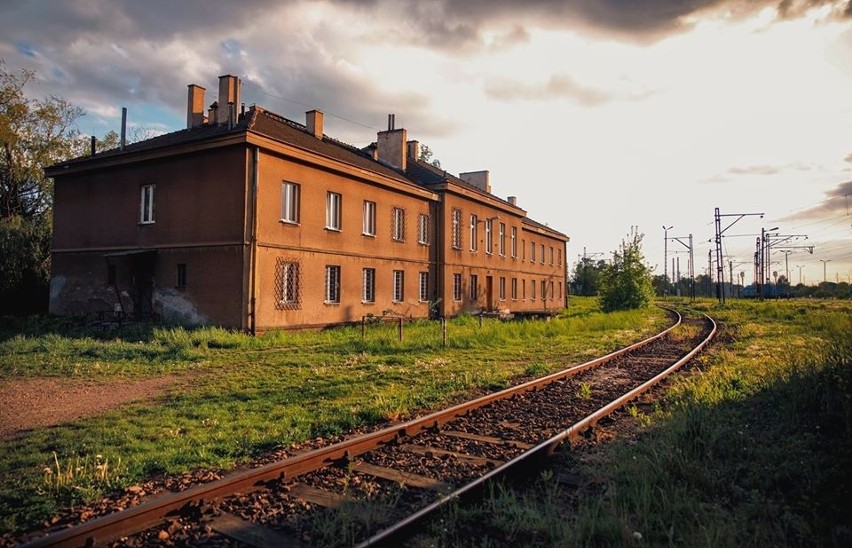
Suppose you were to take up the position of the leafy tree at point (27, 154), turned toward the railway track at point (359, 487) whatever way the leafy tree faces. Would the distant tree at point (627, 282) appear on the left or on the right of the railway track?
left

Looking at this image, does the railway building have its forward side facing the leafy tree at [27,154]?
no

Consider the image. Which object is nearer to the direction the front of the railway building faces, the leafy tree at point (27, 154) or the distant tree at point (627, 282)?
the distant tree

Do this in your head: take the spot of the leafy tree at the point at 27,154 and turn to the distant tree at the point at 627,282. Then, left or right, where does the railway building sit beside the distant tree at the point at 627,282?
right

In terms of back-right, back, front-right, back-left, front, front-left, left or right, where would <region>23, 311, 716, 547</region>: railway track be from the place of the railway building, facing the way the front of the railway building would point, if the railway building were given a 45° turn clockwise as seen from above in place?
front

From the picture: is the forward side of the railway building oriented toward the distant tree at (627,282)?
no

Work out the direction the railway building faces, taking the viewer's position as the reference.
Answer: facing the viewer and to the right of the viewer

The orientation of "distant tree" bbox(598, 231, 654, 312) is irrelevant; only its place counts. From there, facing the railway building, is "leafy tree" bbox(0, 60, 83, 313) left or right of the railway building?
right
